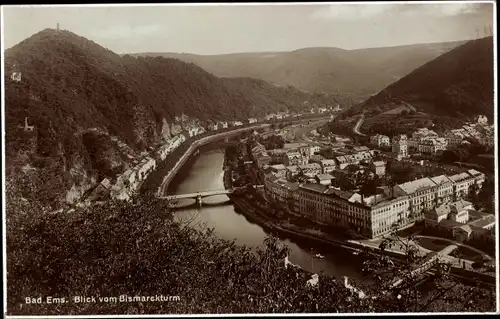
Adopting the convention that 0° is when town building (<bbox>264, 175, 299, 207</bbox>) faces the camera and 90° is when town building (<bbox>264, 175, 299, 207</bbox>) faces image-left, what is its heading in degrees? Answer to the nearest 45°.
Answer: approximately 45°

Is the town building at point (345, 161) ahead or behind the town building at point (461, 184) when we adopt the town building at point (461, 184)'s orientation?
behind

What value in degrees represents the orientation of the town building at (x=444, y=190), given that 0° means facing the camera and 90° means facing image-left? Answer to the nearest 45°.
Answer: approximately 315°

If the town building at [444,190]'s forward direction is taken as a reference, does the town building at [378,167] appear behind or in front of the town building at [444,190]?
behind

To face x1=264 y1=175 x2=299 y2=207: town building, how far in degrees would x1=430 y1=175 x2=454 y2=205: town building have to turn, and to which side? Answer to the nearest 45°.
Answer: approximately 135° to its right

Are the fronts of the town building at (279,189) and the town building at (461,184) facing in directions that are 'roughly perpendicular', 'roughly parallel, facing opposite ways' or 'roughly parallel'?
roughly perpendicular

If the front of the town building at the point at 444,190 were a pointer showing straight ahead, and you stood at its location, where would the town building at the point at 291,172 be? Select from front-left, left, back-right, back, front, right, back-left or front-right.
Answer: back-right

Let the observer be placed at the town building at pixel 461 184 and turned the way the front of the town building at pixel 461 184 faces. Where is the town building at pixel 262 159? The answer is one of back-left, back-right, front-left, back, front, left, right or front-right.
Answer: back-right

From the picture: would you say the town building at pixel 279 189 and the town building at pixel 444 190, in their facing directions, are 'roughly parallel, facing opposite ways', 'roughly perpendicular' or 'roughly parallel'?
roughly perpendicular
